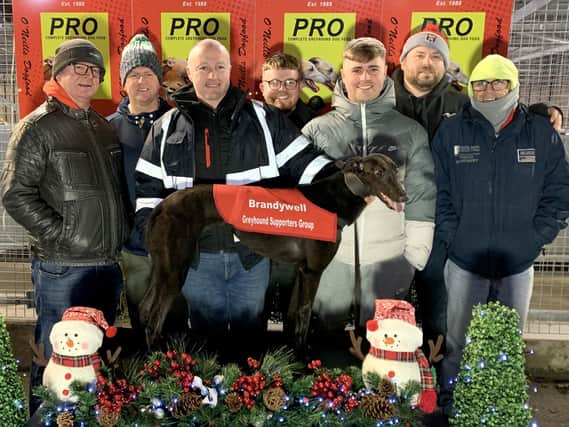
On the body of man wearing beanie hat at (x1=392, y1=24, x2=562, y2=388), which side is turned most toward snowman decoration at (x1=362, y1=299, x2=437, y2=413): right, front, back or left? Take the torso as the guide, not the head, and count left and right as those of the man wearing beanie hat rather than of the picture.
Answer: front

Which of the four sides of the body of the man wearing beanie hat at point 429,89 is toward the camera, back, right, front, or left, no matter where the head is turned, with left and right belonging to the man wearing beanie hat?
front

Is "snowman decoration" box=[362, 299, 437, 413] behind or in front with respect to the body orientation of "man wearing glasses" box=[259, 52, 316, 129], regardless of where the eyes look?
in front

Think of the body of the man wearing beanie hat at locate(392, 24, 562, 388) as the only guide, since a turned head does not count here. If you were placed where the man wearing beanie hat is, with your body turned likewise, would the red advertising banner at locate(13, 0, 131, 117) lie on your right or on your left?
on your right

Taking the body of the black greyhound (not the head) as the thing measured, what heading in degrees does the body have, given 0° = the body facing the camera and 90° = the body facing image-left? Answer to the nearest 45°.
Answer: approximately 270°

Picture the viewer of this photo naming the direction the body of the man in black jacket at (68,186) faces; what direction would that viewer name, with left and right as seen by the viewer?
facing the viewer and to the right of the viewer

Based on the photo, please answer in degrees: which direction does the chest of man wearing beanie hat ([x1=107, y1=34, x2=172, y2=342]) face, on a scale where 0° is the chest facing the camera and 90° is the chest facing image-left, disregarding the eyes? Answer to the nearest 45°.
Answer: approximately 0°

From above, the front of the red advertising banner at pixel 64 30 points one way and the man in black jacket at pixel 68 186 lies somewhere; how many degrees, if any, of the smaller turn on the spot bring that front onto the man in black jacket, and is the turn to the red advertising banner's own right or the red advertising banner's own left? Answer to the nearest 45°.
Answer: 0° — it already faces them

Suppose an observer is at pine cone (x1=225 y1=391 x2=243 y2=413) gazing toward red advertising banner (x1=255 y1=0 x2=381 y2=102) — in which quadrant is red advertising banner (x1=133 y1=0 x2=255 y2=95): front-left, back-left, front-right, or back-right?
front-left

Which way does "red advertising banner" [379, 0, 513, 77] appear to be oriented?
toward the camera

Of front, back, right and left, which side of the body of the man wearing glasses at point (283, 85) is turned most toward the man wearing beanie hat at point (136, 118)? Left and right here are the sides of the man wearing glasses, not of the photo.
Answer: right

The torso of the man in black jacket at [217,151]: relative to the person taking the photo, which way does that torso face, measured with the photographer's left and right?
facing the viewer

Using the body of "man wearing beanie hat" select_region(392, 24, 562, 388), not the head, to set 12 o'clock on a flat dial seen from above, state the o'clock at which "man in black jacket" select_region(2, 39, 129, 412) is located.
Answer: The man in black jacket is roughly at 2 o'clock from the man wearing beanie hat.

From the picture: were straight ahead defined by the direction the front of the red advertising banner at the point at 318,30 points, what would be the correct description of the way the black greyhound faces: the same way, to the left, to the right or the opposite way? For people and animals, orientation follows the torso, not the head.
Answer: to the left

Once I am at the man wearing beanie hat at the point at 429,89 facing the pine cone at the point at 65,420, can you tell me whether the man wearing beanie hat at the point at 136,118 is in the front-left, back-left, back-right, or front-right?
front-right

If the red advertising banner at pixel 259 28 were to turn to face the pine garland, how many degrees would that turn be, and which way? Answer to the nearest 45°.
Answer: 0° — it already faces it
